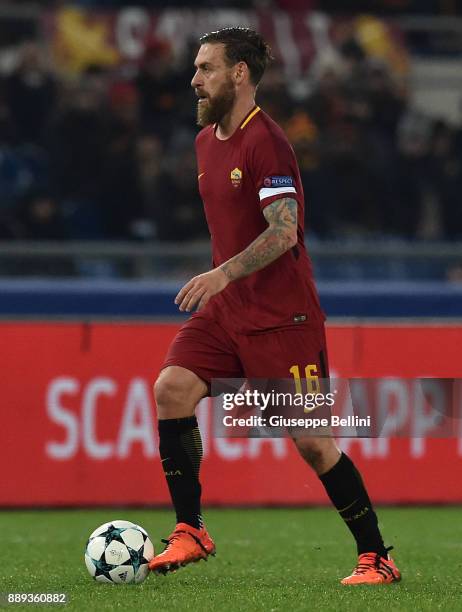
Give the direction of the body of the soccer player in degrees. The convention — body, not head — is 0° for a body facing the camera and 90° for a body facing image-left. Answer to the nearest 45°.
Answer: approximately 45°

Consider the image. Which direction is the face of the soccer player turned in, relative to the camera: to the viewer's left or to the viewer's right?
to the viewer's left
